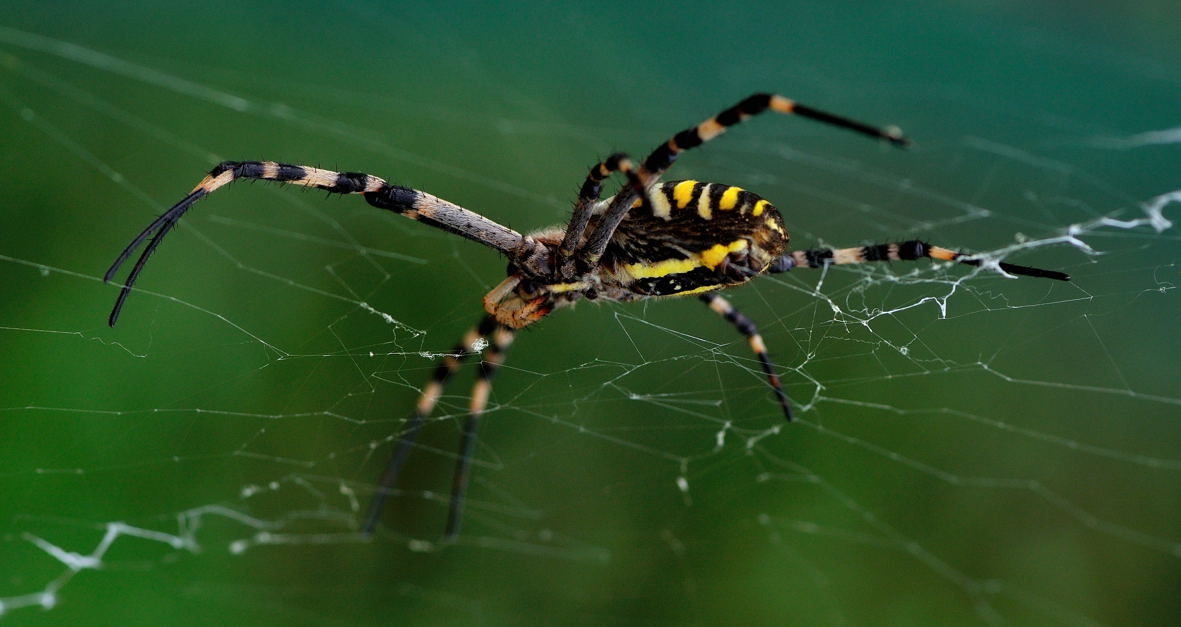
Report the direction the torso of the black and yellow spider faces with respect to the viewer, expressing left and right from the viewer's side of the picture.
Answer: facing to the left of the viewer
